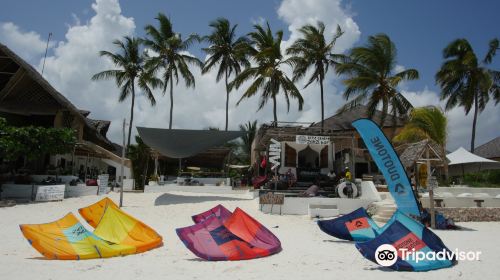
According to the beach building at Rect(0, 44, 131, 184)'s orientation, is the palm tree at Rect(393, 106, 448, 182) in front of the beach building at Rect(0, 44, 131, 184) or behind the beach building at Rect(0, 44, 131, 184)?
in front

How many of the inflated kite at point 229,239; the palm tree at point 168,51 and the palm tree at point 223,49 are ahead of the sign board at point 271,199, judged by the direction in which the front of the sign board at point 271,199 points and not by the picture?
1

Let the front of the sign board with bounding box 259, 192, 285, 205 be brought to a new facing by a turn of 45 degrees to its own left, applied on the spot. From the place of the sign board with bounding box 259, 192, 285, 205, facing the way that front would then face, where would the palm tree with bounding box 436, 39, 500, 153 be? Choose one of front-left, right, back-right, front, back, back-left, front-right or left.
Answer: left

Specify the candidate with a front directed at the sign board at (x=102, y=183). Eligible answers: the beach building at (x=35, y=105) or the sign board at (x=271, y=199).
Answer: the beach building

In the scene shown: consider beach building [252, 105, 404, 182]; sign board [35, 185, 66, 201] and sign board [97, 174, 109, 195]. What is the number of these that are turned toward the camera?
3

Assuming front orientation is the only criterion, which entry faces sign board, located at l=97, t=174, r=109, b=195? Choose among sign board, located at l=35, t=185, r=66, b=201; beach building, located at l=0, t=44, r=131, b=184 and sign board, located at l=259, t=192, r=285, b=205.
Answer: the beach building

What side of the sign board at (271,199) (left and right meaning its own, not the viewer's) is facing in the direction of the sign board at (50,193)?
right

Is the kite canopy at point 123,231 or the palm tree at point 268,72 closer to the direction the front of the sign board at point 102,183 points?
the kite canopy

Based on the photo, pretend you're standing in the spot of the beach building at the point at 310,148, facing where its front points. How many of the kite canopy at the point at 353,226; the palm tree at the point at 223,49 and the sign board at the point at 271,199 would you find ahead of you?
2

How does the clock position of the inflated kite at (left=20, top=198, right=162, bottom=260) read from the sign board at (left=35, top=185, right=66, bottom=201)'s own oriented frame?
The inflated kite is roughly at 12 o'clock from the sign board.

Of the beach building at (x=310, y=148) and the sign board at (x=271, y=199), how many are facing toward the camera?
2

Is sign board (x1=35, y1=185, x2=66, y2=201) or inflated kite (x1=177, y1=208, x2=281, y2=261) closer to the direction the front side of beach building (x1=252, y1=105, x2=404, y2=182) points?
the inflated kite

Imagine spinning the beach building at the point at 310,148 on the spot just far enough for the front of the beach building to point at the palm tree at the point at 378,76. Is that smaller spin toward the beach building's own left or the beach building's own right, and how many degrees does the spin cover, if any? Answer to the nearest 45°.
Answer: approximately 135° to the beach building's own left

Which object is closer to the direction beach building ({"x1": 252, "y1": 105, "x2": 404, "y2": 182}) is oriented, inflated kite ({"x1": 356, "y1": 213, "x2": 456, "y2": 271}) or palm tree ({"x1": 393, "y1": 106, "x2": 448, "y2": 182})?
the inflated kite

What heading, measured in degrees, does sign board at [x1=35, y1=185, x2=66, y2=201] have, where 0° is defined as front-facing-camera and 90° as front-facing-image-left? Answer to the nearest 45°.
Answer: approximately 0°

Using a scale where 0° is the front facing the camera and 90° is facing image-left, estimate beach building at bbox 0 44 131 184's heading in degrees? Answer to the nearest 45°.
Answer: approximately 315°
